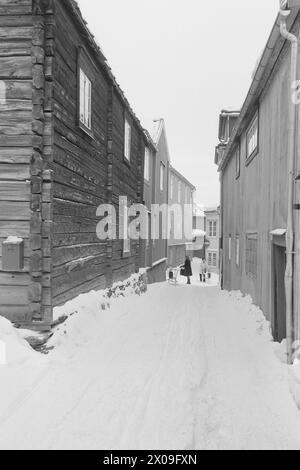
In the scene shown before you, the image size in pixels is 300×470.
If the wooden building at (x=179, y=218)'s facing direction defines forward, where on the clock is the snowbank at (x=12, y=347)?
The snowbank is roughly at 3 o'clock from the wooden building.

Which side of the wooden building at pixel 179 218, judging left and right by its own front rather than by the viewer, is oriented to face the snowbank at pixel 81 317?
right

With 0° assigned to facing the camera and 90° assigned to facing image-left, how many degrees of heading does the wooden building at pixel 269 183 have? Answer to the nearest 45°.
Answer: approximately 90°

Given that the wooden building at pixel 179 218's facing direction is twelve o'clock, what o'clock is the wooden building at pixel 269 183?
the wooden building at pixel 269 183 is roughly at 3 o'clock from the wooden building at pixel 179 218.

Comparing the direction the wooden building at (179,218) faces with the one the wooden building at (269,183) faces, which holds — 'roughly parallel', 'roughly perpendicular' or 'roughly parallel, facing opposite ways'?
roughly parallel, facing opposite ways

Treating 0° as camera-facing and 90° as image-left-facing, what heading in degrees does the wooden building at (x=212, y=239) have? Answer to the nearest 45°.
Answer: approximately 45°

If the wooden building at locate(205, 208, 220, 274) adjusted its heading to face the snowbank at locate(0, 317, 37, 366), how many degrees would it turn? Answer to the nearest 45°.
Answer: approximately 45° to its left

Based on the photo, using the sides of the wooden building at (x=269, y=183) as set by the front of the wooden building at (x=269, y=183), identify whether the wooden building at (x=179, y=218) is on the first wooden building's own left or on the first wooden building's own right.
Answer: on the first wooden building's own right

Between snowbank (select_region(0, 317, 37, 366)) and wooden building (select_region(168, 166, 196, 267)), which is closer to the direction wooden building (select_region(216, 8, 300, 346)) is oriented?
the snowbank

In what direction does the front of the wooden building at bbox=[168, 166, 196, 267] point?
to the viewer's right

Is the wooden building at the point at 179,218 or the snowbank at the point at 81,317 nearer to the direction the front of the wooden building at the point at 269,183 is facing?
the snowbank

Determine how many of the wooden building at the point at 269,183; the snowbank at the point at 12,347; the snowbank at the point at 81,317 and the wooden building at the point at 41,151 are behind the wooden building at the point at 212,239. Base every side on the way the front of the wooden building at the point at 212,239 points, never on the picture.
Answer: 0

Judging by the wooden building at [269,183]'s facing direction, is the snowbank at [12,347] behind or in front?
in front

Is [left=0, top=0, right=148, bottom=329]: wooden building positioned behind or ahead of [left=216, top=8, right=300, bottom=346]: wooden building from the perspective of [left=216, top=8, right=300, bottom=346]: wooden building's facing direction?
ahead
